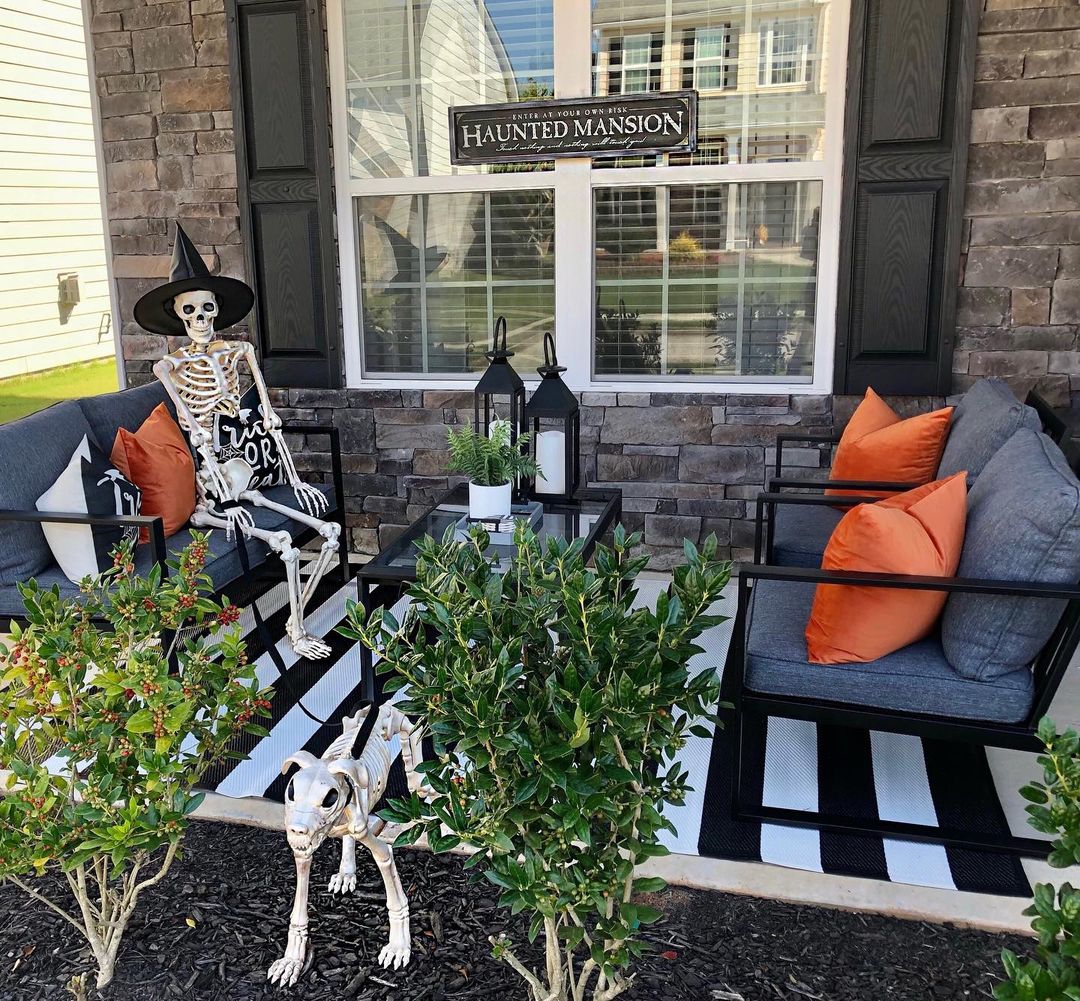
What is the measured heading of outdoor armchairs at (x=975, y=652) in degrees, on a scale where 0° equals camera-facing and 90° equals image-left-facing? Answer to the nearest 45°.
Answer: approximately 90°

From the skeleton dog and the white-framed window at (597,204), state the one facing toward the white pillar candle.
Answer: the white-framed window

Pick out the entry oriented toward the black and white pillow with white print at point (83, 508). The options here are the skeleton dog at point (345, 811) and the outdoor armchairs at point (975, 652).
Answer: the outdoor armchairs

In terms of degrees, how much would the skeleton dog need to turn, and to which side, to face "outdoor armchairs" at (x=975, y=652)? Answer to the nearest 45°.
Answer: approximately 135° to its left

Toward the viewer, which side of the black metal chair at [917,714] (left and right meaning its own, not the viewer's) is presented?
left

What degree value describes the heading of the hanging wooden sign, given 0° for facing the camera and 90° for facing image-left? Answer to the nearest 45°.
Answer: approximately 0°

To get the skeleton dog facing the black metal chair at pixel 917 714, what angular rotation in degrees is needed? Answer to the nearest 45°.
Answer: approximately 135° to its left
